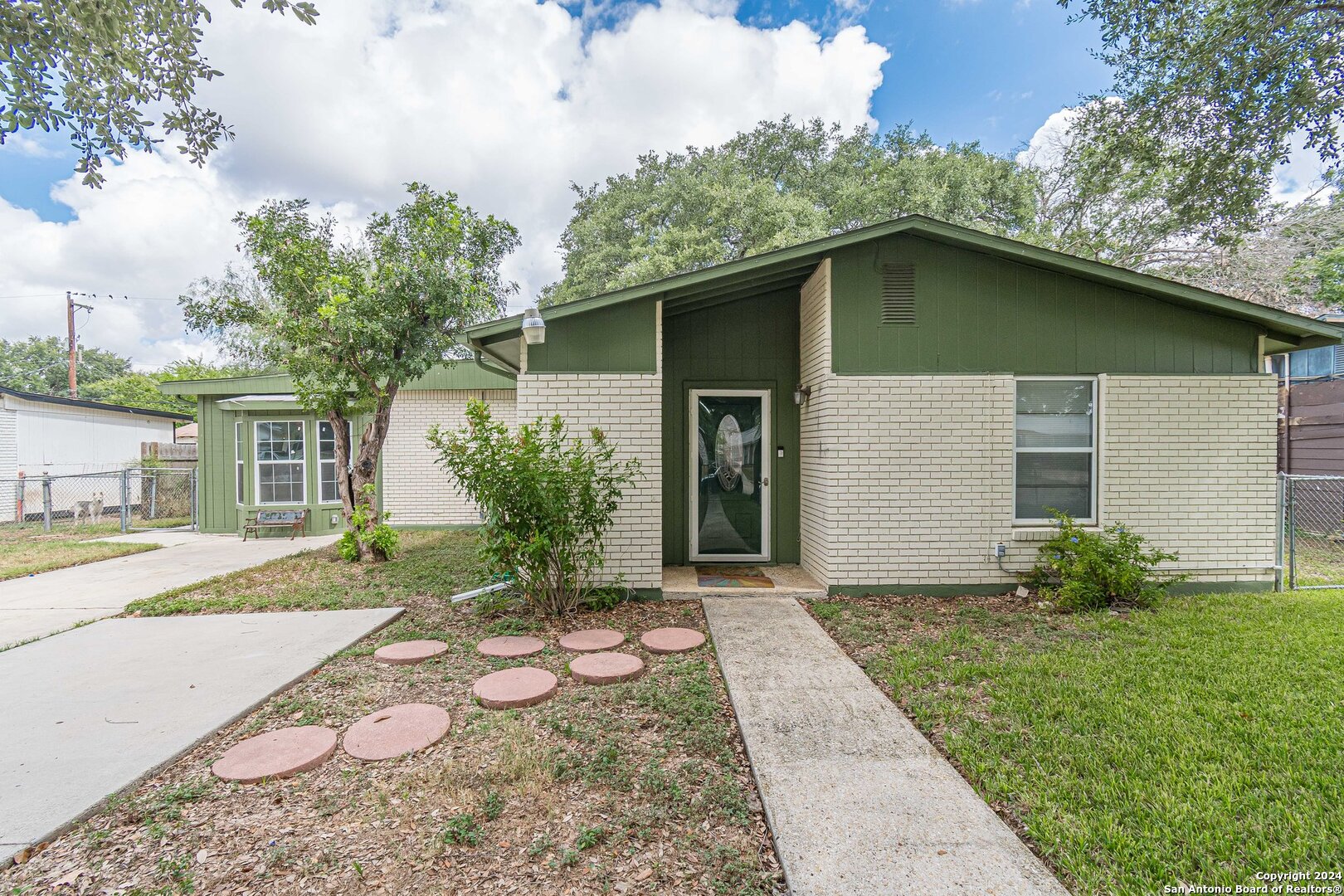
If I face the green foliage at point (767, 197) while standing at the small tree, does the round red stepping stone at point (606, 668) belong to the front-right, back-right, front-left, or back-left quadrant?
back-right

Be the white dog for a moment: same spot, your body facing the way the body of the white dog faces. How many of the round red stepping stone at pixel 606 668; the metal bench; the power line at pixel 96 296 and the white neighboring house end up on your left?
2
